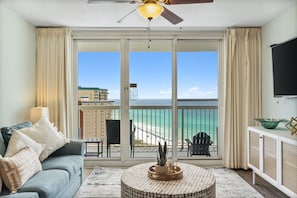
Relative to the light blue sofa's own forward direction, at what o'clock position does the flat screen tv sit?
The flat screen tv is roughly at 11 o'clock from the light blue sofa.

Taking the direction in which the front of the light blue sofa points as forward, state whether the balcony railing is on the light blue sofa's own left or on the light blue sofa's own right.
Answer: on the light blue sofa's own left

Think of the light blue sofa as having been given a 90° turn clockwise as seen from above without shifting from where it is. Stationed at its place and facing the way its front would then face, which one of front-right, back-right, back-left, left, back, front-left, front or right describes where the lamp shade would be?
back-right

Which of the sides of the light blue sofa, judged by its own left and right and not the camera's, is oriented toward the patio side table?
left

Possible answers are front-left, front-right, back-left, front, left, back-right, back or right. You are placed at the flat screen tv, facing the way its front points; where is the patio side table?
front-right

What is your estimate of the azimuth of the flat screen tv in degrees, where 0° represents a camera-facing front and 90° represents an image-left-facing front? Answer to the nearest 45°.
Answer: approximately 45°

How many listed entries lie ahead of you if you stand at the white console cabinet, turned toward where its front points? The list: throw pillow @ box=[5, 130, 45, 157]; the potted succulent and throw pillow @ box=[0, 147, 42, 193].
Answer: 3

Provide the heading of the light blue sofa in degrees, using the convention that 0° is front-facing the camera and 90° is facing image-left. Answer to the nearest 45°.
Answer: approximately 315°
